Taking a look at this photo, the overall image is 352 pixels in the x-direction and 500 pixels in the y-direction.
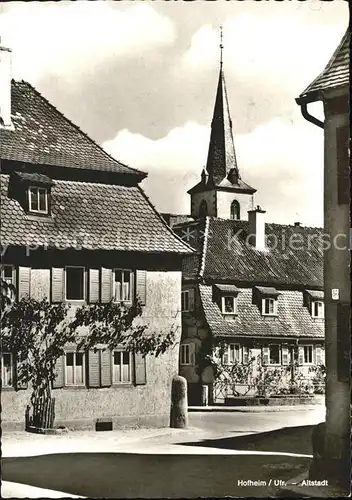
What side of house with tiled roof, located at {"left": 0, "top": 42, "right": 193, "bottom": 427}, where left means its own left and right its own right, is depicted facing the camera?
front

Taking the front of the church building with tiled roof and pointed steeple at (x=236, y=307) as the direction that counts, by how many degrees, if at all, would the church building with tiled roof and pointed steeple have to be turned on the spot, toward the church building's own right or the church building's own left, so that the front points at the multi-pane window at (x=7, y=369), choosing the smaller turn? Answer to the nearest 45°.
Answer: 0° — it already faces it
